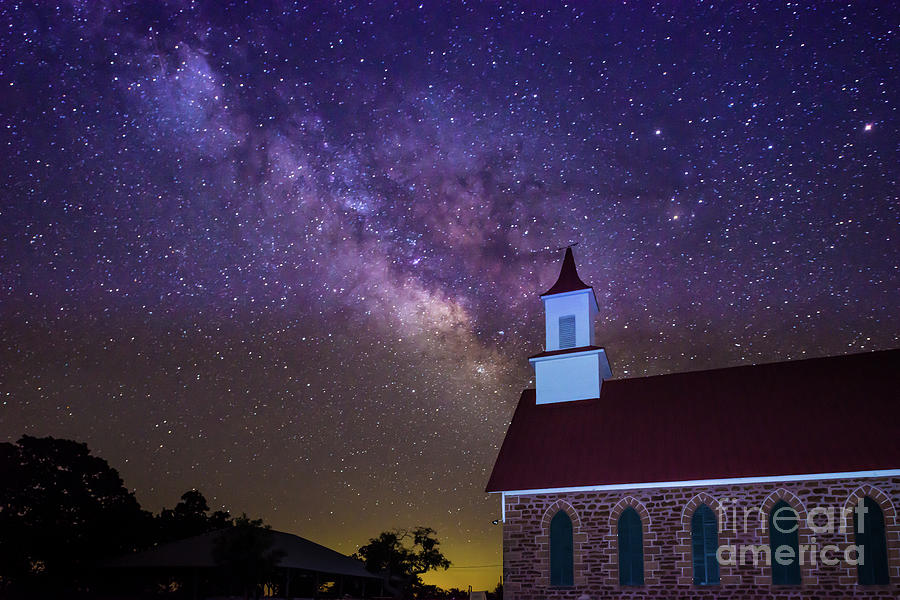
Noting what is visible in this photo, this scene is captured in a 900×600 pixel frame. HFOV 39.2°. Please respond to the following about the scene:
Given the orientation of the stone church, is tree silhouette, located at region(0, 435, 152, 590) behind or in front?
in front

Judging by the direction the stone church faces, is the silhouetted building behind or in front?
in front

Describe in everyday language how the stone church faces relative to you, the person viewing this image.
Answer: facing to the left of the viewer
